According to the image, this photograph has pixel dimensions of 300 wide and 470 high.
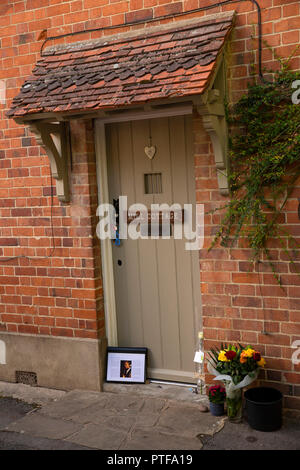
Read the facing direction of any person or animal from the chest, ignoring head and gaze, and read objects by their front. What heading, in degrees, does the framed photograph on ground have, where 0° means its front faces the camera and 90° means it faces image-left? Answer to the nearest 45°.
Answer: approximately 0°

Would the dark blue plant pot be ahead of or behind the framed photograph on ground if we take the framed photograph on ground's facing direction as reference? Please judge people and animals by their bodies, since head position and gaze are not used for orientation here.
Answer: ahead

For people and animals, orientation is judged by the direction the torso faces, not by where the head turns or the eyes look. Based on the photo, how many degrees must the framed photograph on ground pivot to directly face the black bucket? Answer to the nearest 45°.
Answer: approximately 45° to its left

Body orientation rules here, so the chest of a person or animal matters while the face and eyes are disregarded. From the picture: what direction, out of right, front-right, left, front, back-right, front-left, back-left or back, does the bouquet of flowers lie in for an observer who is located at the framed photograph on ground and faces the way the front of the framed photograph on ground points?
front-left
